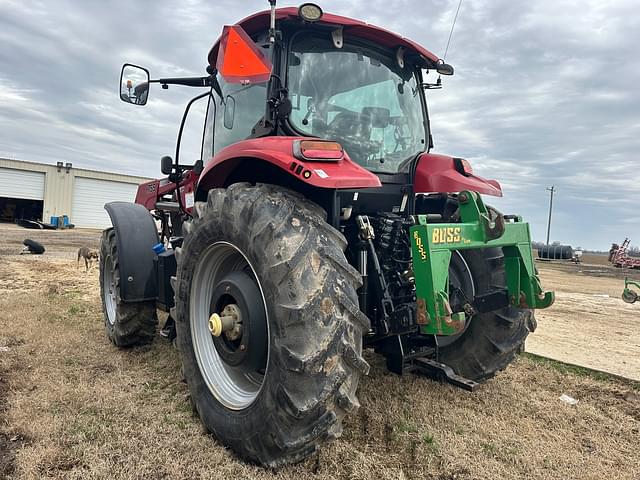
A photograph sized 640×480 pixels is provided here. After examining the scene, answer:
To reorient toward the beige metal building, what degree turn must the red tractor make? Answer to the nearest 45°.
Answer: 0° — it already faces it

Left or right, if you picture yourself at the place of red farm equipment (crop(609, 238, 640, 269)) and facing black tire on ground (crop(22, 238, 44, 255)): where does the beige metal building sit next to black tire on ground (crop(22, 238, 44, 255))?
right

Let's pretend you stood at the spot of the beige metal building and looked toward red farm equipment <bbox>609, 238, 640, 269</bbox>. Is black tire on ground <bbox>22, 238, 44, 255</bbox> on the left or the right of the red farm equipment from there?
right

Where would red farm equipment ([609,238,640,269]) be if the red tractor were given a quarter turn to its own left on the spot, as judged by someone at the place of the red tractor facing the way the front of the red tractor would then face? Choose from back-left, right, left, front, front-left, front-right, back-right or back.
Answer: back

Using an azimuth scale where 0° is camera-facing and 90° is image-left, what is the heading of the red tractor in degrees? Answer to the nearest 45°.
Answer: approximately 135°

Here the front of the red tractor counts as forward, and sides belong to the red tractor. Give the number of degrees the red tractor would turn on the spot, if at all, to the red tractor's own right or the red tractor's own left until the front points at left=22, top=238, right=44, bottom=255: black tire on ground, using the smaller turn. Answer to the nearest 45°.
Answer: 0° — it already faces it
